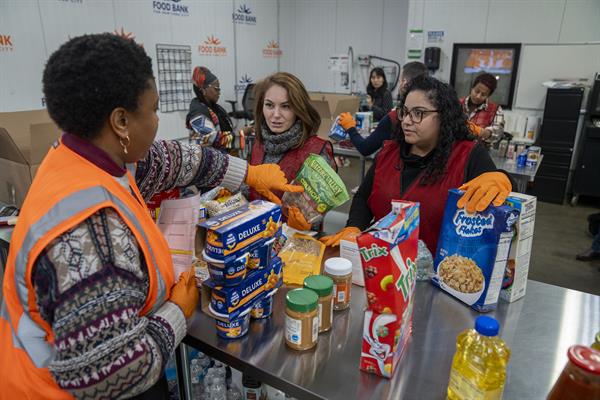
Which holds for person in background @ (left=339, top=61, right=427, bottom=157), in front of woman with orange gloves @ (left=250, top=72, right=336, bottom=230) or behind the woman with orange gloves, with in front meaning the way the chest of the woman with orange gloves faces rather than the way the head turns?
behind

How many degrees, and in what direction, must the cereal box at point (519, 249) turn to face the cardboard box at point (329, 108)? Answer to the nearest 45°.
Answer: approximately 90° to its right

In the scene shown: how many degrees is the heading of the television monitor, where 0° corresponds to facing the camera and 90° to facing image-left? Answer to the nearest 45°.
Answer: approximately 0°

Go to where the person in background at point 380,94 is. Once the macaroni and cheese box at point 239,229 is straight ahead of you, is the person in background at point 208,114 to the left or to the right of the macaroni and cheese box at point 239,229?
right

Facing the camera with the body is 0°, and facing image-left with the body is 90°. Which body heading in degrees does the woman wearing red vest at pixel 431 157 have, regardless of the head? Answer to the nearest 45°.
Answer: approximately 45°

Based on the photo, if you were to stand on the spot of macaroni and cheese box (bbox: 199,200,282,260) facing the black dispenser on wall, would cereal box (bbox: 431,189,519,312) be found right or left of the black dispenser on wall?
right

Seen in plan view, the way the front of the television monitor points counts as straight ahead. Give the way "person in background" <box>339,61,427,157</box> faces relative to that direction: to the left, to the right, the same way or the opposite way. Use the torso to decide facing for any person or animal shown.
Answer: to the right

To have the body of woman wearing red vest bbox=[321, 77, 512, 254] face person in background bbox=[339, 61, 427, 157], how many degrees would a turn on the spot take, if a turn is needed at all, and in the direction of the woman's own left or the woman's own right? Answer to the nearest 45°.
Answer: approximately 135° to the woman's own right

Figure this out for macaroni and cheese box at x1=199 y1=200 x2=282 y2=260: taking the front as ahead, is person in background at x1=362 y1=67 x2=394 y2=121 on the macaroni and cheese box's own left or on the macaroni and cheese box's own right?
on the macaroni and cheese box's own left

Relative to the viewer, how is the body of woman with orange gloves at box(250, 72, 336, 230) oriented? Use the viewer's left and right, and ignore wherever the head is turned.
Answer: facing the viewer and to the left of the viewer

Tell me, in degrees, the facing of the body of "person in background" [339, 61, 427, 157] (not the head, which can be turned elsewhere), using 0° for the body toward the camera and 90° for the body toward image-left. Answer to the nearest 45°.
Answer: approximately 90°

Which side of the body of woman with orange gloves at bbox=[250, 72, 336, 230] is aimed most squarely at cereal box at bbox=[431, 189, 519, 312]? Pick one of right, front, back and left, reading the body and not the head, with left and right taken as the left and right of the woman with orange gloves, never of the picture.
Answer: left
